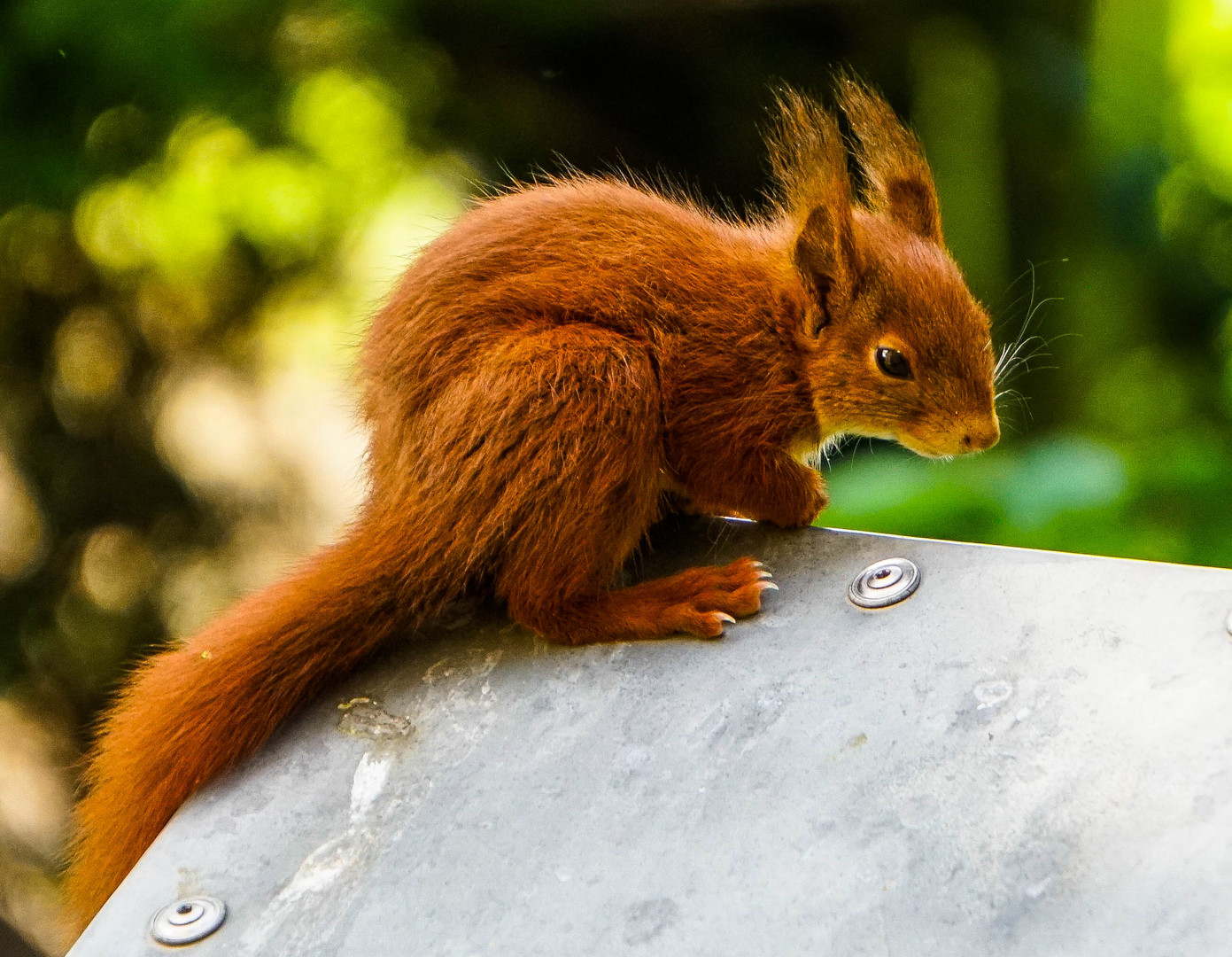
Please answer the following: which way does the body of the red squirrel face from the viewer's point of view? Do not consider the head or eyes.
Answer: to the viewer's right
